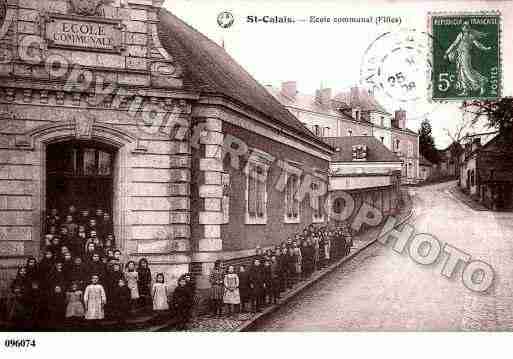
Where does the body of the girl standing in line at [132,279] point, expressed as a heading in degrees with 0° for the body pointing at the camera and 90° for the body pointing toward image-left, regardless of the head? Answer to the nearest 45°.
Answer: approximately 0°

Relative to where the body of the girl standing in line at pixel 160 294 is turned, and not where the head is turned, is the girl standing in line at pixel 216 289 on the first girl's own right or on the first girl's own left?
on the first girl's own left

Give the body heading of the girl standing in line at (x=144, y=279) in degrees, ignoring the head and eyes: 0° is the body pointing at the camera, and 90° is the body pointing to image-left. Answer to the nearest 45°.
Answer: approximately 0°

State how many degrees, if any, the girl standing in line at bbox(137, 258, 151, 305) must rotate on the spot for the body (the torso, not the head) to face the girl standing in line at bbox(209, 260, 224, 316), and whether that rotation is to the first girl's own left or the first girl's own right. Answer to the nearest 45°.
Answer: approximately 90° to the first girl's own left

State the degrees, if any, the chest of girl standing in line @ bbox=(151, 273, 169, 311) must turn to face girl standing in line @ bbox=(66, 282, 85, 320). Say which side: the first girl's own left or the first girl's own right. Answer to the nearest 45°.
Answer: approximately 90° to the first girl's own right

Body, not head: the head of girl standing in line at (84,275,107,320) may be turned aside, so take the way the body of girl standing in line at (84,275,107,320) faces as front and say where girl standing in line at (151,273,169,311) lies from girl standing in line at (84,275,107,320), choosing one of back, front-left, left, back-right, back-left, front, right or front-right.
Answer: left
